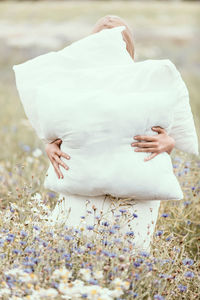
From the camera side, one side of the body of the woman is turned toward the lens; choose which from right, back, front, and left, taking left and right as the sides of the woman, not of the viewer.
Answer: front

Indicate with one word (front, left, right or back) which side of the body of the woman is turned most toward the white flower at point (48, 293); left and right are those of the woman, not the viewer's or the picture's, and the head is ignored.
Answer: front
